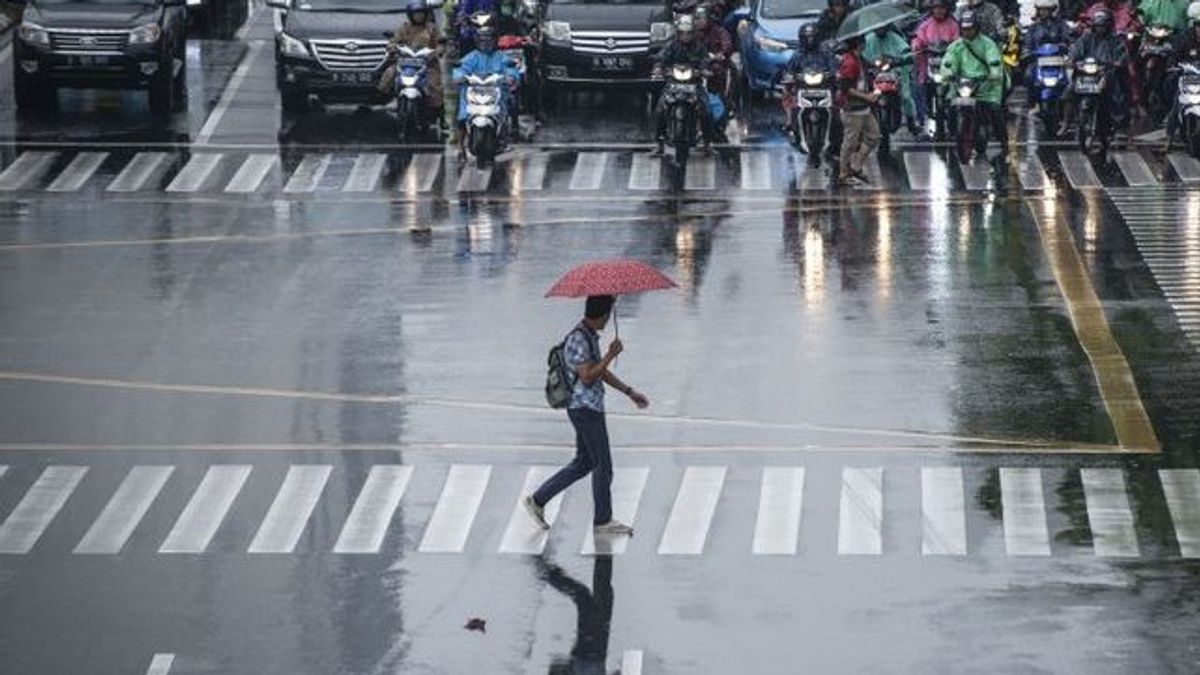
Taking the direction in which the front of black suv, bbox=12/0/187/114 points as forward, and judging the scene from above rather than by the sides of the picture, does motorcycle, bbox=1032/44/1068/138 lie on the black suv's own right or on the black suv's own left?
on the black suv's own left

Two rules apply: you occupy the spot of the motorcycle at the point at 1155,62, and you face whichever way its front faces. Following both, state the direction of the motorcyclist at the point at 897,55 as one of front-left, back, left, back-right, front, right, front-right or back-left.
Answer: front-right

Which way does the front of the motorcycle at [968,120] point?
toward the camera

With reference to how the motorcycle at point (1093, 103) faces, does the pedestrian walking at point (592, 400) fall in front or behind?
in front

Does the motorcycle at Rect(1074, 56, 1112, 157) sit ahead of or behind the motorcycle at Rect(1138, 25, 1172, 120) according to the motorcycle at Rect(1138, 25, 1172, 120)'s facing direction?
ahead

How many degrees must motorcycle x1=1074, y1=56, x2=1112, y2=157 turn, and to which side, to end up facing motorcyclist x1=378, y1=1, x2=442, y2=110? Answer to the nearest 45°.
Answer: approximately 90° to its right

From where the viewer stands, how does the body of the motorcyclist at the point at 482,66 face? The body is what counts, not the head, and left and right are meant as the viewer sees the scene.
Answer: facing the viewer

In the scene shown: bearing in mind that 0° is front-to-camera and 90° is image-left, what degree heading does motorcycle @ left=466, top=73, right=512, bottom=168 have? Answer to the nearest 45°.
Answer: approximately 0°

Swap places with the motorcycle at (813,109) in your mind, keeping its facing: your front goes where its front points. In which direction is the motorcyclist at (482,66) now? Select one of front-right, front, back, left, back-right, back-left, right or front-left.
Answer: right
